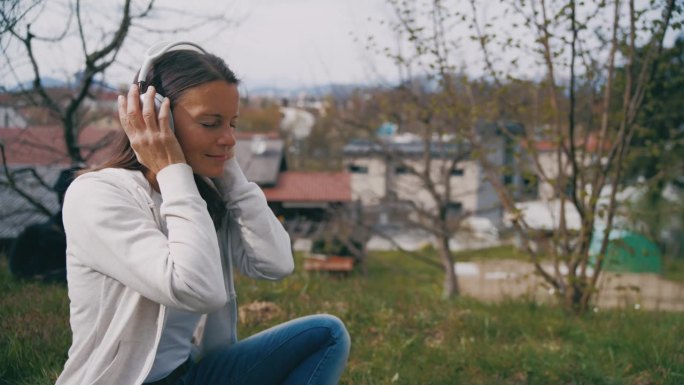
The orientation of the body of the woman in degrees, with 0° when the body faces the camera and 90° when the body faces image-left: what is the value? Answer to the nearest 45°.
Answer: approximately 315°
